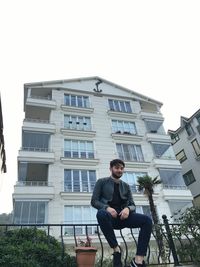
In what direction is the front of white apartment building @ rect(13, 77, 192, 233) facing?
toward the camera

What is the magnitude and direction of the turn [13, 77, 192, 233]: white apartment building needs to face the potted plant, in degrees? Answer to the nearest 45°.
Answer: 0° — it already faces it
